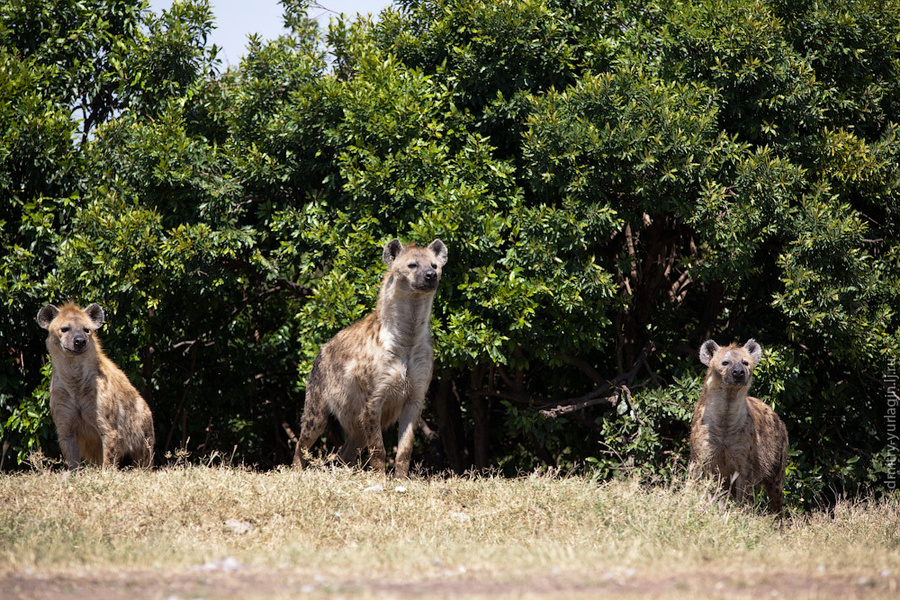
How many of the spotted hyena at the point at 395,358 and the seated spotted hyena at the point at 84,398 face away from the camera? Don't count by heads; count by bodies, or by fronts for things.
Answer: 0

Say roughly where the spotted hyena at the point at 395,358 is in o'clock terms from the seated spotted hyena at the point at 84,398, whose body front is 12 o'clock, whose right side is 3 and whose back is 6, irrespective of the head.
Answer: the spotted hyena at the point at 395,358 is roughly at 8 o'clock from the seated spotted hyena at the point at 84,398.

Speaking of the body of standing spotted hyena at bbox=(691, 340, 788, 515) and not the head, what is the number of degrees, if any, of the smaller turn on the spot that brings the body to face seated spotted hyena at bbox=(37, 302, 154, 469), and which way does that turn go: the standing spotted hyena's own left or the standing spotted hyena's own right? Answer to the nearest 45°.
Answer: approximately 45° to the standing spotted hyena's own right

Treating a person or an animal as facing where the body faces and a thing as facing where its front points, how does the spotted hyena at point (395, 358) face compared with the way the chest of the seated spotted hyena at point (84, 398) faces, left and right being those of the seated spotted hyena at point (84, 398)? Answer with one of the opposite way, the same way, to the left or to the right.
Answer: to the left

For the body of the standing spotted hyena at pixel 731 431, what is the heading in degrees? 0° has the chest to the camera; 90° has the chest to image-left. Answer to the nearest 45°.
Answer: approximately 45°

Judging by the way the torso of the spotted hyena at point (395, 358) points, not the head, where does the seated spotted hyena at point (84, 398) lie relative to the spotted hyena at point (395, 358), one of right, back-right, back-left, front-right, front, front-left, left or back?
back-right

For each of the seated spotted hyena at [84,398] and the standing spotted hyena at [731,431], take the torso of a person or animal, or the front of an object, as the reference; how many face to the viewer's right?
0

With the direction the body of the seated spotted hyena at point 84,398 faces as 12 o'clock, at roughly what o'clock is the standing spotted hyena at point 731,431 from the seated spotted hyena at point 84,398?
the standing spotted hyena at point 731,431 is roughly at 8 o'clock from the seated spotted hyena at point 84,398.

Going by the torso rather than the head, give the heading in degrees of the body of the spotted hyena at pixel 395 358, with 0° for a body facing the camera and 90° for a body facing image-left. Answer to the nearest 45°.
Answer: approximately 315°

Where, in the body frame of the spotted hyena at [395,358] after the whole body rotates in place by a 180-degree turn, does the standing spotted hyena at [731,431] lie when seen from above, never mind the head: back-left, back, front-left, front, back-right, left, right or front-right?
back-right

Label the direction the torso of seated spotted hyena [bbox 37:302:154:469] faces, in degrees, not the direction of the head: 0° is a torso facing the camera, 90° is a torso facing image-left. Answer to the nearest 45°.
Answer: approximately 45°
